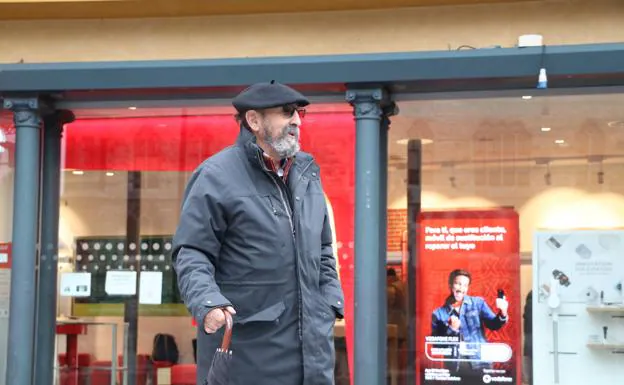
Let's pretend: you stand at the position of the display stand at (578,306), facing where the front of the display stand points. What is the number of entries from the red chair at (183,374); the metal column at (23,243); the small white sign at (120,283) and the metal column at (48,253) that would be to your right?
4

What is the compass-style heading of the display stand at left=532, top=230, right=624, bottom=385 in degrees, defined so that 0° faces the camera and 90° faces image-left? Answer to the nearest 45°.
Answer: approximately 0°

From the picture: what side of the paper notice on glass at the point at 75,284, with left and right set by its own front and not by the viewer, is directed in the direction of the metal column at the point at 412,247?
left

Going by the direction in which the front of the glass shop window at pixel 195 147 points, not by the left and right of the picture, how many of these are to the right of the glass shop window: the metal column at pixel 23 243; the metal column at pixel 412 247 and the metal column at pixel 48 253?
2

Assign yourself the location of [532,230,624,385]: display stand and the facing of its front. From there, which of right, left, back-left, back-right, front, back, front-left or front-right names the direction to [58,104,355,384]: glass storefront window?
right

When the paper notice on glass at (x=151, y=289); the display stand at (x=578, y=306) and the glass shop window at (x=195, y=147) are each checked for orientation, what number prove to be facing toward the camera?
3

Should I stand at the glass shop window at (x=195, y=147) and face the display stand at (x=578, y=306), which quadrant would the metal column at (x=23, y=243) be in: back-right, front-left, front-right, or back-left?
back-right
